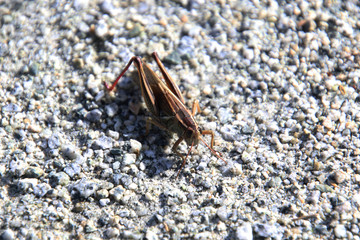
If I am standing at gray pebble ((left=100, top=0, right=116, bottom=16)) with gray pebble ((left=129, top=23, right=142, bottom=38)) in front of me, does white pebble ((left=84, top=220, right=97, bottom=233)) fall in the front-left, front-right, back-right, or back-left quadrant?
front-right

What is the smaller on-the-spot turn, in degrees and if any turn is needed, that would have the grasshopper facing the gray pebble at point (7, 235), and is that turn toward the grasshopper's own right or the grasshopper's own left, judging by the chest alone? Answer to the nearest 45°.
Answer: approximately 90° to the grasshopper's own right

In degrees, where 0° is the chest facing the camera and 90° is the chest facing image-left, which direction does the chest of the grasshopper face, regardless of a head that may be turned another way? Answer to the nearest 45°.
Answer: approximately 315°

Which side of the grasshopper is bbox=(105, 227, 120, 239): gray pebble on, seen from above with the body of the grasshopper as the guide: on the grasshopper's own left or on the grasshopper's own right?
on the grasshopper's own right

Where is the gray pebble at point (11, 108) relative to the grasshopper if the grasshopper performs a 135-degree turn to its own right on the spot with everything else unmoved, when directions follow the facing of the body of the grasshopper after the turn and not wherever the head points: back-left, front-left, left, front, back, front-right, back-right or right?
front

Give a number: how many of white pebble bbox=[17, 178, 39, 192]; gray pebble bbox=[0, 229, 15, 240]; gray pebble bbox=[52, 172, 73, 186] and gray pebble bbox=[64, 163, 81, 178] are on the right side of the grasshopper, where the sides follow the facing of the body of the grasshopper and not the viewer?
4

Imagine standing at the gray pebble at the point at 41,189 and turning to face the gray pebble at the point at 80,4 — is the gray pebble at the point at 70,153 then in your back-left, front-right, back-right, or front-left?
front-right

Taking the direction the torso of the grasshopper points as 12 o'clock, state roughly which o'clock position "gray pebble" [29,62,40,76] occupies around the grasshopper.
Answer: The gray pebble is roughly at 5 o'clock from the grasshopper.

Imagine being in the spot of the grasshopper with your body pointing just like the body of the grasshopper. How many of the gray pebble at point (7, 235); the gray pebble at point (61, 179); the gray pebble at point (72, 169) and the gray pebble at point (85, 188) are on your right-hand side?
4

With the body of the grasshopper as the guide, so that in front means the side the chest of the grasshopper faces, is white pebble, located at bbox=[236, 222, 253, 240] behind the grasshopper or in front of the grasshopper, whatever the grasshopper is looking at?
in front

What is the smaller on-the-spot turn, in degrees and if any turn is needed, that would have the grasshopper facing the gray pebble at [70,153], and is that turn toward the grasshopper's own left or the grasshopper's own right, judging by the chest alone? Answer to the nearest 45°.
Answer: approximately 90° to the grasshopper's own right

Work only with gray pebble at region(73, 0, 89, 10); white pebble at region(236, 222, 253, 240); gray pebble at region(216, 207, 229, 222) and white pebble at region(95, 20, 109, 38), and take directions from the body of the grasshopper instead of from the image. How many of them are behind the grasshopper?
2

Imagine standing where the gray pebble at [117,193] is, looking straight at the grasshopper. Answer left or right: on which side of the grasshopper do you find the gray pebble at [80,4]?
left

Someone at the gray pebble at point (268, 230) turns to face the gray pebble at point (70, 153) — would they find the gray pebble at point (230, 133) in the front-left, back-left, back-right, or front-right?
front-right

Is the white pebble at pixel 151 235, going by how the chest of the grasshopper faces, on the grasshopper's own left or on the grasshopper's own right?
on the grasshopper's own right

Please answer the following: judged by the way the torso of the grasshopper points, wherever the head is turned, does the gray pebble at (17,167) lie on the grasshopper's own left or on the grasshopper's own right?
on the grasshopper's own right
